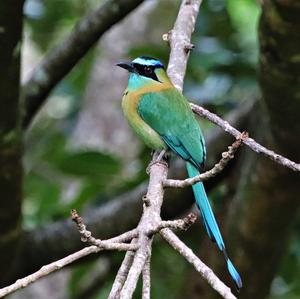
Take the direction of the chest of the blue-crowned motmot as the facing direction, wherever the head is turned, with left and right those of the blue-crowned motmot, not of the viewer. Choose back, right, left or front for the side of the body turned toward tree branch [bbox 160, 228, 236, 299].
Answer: back

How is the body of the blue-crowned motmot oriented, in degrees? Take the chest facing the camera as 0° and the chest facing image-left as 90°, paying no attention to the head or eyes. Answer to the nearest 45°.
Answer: approximately 90°
